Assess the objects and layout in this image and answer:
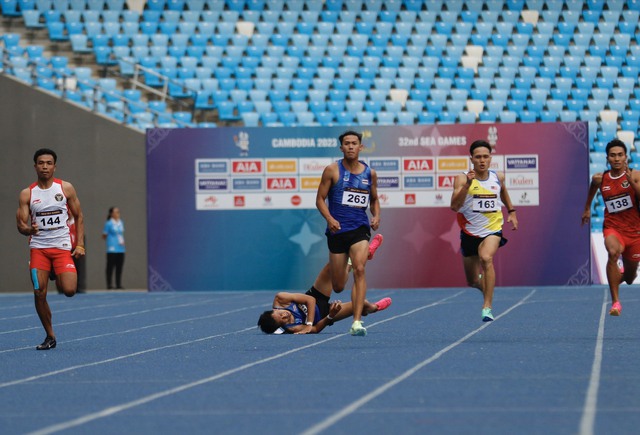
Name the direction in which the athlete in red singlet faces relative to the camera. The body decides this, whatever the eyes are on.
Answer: toward the camera

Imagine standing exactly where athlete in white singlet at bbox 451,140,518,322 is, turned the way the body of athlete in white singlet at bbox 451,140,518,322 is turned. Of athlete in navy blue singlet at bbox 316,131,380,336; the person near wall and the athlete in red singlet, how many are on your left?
1

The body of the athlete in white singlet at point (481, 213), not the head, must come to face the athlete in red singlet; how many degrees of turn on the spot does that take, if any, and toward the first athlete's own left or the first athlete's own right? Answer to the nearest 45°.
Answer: approximately 90° to the first athlete's own left

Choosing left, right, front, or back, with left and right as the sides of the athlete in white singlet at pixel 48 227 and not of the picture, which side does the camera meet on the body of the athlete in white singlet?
front

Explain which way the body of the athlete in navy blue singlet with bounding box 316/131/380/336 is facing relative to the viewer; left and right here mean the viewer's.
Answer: facing the viewer

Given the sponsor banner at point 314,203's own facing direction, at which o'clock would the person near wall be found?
The person near wall is roughly at 3 o'clock from the sponsor banner.

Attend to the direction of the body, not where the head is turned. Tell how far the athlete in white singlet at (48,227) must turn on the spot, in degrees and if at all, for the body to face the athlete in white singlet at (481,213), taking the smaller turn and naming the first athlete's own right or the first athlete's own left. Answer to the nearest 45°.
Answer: approximately 90° to the first athlete's own left

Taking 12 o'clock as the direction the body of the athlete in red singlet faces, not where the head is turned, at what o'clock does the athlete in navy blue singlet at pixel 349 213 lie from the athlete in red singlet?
The athlete in navy blue singlet is roughly at 2 o'clock from the athlete in red singlet.

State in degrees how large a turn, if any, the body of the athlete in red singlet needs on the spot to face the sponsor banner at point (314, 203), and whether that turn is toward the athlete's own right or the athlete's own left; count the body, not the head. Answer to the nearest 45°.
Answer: approximately 135° to the athlete's own right

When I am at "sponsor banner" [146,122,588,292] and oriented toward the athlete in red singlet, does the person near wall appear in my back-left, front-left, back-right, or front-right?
back-right

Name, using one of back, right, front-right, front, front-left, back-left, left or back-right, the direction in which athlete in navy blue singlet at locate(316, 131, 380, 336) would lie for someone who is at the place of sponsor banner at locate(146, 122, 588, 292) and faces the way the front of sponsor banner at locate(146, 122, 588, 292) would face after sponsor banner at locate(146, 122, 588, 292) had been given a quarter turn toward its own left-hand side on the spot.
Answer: right

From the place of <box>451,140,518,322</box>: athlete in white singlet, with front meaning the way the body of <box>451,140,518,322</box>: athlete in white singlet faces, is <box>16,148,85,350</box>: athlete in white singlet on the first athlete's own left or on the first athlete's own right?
on the first athlete's own right
